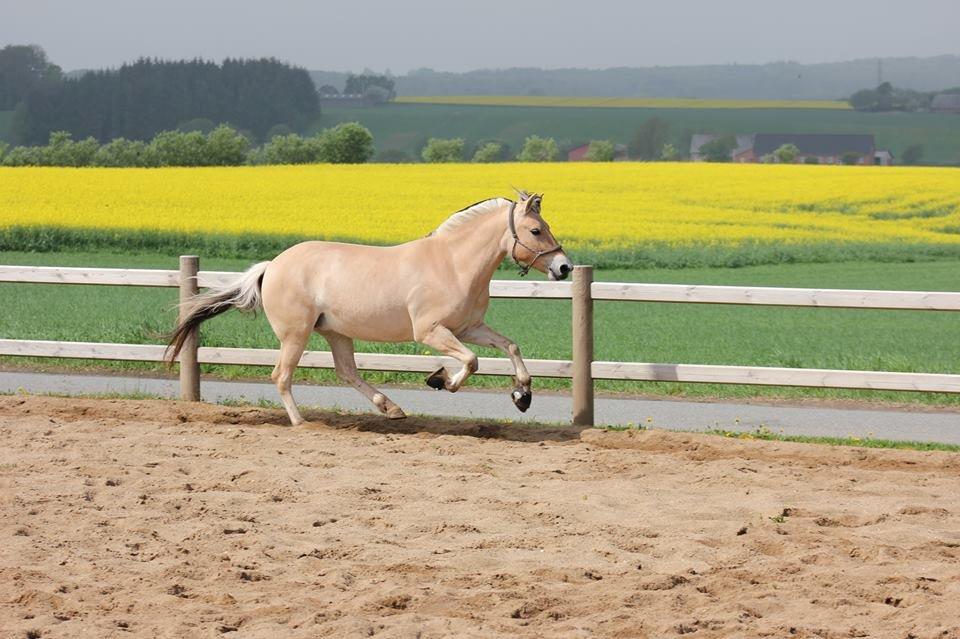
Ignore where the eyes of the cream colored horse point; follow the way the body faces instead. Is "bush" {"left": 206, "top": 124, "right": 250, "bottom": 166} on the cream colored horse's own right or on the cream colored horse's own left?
on the cream colored horse's own left

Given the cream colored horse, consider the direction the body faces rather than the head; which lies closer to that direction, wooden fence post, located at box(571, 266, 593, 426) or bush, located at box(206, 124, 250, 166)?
the wooden fence post

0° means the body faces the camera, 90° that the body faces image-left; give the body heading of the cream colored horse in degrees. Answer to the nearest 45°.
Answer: approximately 270°

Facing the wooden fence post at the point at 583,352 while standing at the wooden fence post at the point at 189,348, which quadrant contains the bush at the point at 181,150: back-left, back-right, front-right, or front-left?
back-left

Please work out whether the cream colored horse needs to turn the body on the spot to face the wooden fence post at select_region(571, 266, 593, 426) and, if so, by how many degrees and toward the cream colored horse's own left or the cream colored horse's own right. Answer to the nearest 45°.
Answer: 0° — it already faces it

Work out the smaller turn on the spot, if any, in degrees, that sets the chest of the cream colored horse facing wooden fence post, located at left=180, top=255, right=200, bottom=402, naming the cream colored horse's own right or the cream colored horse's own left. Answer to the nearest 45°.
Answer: approximately 135° to the cream colored horse's own left

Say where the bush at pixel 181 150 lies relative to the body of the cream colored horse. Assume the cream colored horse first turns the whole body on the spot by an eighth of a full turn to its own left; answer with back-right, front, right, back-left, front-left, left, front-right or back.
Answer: front-left

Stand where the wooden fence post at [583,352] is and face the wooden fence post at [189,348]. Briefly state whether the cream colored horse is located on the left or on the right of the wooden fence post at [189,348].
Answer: left
